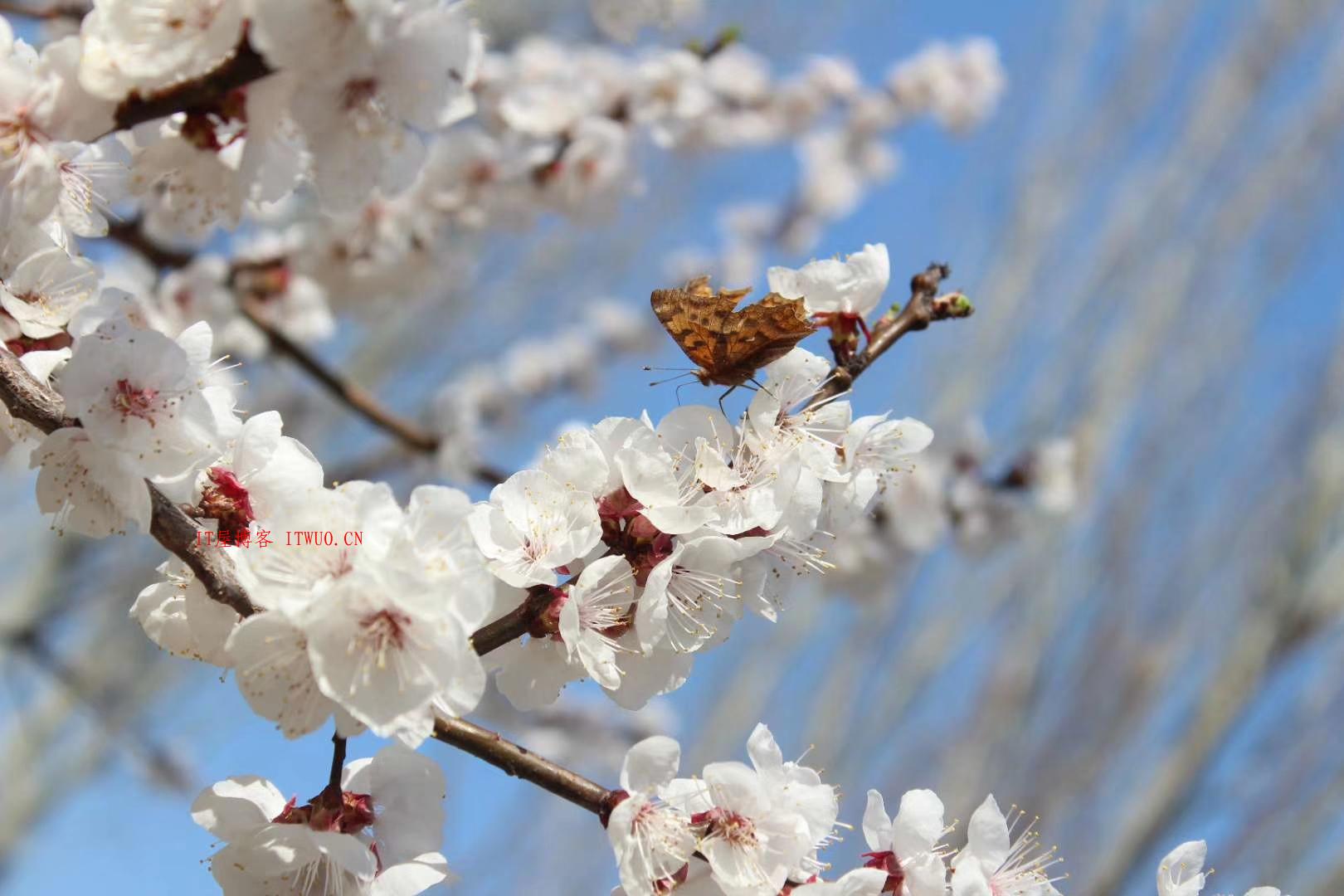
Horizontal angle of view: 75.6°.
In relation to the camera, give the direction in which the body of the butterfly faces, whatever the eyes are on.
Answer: to the viewer's left
